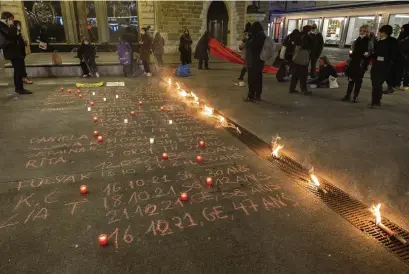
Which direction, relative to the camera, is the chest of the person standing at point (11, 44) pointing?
to the viewer's right

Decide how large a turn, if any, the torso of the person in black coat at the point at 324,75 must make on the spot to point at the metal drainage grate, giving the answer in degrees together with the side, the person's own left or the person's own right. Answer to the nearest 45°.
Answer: approximately 90° to the person's own left

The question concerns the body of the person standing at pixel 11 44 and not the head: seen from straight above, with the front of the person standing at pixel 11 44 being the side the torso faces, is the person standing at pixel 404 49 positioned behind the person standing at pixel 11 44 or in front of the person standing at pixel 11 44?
in front

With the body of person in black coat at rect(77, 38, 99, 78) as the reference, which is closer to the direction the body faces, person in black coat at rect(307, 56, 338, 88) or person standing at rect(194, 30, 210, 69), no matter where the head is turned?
the person in black coat

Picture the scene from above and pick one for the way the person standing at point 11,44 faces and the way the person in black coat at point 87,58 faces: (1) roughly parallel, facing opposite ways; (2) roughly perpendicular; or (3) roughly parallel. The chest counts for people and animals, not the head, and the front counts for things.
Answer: roughly perpendicular

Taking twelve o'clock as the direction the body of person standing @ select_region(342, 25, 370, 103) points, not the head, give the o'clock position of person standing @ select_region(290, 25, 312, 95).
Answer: person standing @ select_region(290, 25, 312, 95) is roughly at 2 o'clock from person standing @ select_region(342, 25, 370, 103).

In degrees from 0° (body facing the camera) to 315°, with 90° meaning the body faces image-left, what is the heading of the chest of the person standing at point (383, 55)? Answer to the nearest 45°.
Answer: approximately 45°

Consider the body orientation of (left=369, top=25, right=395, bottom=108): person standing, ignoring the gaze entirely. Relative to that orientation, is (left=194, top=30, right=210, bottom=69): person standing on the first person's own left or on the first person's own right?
on the first person's own right

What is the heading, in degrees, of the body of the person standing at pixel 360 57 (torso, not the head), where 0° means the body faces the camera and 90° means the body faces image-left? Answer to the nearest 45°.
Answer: approximately 45°

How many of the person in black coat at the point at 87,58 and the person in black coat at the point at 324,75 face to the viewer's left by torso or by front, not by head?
1
